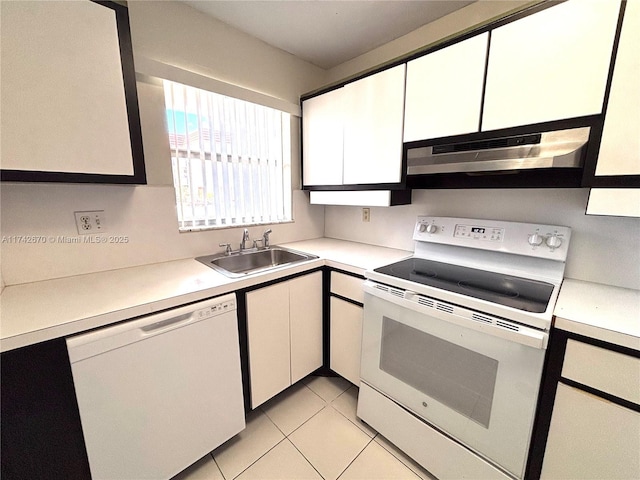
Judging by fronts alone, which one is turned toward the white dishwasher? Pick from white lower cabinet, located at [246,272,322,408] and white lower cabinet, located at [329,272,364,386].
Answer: white lower cabinet, located at [329,272,364,386]

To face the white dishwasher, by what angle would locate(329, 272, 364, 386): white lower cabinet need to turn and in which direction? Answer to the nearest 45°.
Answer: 0° — it already faces it

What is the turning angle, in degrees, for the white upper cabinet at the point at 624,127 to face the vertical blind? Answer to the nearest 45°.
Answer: approximately 90° to its right

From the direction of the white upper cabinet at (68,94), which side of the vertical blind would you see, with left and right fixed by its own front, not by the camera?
right

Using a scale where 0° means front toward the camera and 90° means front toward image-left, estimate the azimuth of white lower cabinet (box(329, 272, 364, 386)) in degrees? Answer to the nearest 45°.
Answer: approximately 45°

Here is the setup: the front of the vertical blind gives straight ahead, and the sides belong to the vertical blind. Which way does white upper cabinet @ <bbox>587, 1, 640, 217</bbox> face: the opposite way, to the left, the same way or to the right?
to the right

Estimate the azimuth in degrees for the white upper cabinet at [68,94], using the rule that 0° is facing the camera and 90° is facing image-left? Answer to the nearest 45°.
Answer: approximately 0°
